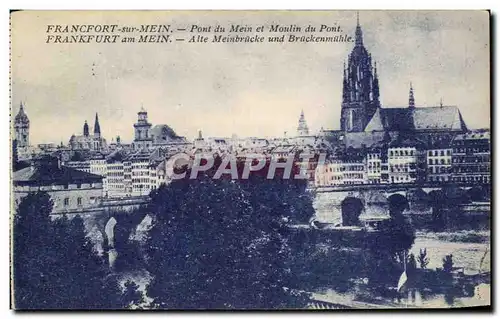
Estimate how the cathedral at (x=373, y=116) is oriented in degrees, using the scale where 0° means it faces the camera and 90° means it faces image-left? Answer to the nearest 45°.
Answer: approximately 90°
